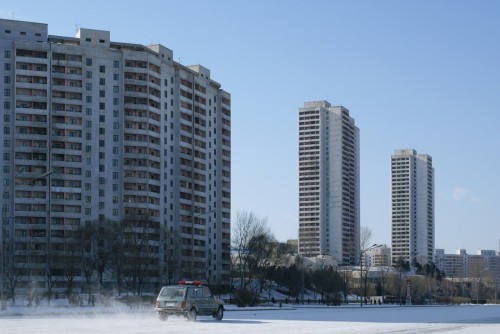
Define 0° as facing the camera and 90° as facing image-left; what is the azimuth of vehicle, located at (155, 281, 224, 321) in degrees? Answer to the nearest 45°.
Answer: approximately 225°
